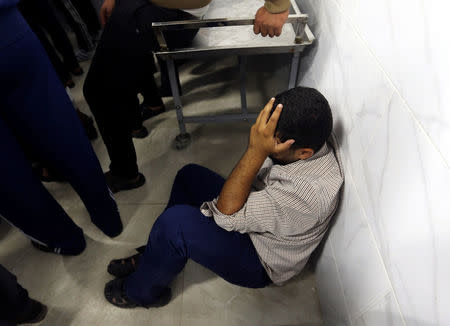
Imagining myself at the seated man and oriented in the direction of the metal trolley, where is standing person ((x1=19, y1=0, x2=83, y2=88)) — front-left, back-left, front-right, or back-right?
front-left

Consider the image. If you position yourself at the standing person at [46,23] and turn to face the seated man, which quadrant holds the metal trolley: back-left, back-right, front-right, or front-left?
front-left

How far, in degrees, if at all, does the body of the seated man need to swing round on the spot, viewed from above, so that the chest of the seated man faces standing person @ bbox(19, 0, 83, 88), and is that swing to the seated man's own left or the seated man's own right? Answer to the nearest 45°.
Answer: approximately 45° to the seated man's own right

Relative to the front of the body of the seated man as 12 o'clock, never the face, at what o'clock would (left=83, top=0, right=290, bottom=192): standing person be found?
The standing person is roughly at 2 o'clock from the seated man.

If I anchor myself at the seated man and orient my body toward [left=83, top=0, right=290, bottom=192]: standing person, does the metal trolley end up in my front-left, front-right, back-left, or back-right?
front-right

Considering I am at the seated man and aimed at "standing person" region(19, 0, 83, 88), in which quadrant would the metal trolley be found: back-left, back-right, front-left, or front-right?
front-right

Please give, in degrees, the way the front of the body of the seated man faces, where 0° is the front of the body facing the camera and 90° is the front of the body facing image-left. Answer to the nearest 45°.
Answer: approximately 90°

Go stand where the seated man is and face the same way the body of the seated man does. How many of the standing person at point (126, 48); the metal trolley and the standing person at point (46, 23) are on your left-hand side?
0

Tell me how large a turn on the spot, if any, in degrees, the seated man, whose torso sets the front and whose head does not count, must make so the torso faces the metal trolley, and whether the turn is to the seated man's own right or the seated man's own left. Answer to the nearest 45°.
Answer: approximately 90° to the seated man's own right
